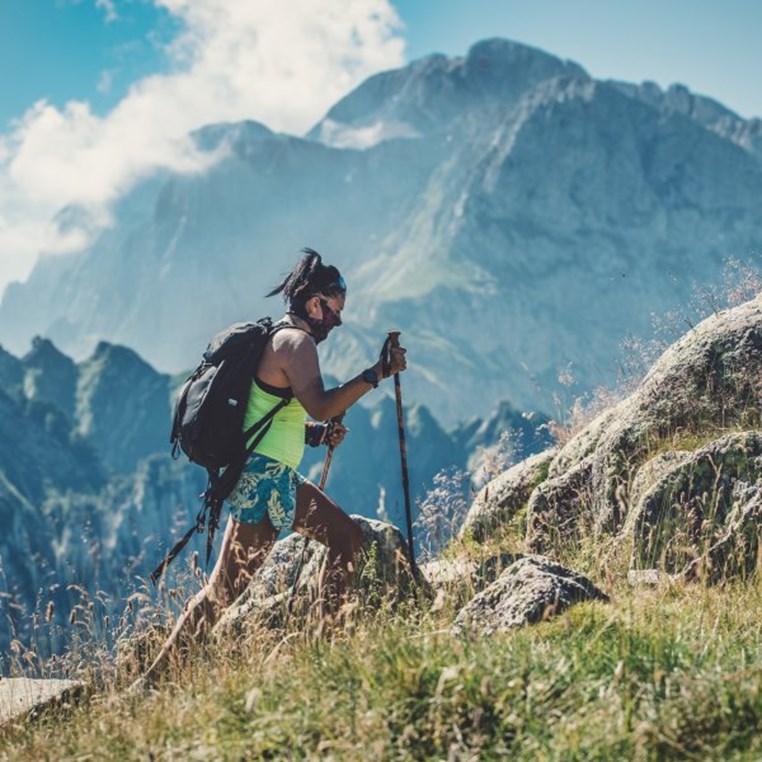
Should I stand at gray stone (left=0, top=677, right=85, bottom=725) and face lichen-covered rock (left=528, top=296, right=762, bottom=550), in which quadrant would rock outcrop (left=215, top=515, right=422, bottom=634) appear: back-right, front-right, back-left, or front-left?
front-left

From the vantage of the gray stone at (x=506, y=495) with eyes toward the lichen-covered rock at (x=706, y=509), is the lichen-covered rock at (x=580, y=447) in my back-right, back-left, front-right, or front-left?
front-left

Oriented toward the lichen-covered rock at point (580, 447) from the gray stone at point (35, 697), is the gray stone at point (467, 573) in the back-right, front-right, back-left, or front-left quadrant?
front-right

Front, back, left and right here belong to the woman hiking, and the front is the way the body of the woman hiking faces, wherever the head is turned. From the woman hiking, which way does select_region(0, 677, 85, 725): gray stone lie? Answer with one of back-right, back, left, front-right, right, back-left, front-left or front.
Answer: back

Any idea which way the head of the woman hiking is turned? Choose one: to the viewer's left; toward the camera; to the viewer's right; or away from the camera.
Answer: to the viewer's right

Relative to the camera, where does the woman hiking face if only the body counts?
to the viewer's right

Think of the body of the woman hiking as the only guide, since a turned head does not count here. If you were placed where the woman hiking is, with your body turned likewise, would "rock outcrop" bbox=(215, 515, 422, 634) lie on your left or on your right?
on your left

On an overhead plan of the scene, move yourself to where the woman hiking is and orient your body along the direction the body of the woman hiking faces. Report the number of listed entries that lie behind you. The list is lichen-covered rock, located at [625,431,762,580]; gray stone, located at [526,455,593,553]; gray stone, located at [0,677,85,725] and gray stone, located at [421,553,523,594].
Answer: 1

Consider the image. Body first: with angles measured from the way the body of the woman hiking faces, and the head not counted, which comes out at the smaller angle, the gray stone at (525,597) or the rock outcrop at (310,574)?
the gray stone
